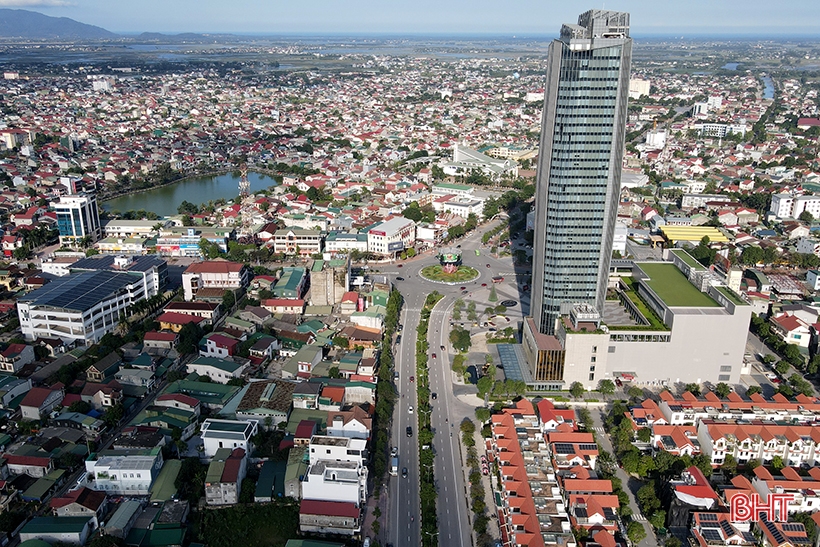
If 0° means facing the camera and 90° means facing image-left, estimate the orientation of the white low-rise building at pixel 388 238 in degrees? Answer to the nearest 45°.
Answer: approximately 315°

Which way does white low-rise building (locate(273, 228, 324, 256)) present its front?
toward the camera

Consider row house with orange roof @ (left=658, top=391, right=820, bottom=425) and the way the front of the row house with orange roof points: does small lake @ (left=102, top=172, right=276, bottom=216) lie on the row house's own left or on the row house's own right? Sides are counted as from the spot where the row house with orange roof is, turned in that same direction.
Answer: on the row house's own right

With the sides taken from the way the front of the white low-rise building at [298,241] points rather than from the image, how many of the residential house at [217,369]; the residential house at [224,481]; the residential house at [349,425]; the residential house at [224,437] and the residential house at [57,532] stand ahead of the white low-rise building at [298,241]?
5

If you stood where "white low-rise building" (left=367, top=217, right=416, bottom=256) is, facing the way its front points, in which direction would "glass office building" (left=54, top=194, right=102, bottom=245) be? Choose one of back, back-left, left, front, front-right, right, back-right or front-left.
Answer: back-right

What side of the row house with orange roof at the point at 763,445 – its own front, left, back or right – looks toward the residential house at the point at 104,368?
right

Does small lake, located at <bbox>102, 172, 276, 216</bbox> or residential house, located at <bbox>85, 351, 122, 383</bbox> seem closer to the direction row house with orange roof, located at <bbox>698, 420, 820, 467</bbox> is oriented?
the residential house

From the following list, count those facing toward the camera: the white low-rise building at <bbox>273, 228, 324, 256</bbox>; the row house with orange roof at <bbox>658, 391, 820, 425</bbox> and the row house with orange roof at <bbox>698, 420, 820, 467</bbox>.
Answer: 3

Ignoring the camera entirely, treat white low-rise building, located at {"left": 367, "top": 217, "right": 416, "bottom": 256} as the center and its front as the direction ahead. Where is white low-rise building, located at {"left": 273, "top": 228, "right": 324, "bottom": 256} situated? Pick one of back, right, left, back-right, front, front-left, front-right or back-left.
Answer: back-right

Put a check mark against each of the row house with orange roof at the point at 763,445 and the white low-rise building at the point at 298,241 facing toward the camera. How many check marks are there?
2

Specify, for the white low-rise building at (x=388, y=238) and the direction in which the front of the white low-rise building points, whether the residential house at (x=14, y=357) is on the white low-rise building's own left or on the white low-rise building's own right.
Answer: on the white low-rise building's own right

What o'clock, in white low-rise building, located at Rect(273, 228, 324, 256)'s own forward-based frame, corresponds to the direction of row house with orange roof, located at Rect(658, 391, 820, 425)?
The row house with orange roof is roughly at 11 o'clock from the white low-rise building.

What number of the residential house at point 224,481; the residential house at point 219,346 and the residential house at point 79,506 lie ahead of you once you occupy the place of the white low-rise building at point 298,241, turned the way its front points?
3

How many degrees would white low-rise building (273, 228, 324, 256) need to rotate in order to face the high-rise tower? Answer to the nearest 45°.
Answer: approximately 45° to its left

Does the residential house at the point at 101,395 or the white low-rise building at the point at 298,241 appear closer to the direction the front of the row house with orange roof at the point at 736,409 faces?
the residential house

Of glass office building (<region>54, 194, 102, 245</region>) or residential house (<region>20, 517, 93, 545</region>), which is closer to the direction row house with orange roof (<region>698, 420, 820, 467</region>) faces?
the residential house

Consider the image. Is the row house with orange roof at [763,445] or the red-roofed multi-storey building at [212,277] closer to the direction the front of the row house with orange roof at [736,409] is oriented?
the row house with orange roof

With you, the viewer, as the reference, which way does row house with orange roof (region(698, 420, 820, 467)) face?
facing the viewer

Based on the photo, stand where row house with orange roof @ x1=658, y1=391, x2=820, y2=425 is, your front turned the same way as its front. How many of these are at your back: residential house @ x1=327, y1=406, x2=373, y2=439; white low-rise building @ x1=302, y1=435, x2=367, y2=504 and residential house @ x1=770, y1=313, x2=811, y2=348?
1

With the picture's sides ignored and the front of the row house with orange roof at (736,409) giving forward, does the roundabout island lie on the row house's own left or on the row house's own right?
on the row house's own right

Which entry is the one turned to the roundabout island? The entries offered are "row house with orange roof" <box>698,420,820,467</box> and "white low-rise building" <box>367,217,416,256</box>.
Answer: the white low-rise building
